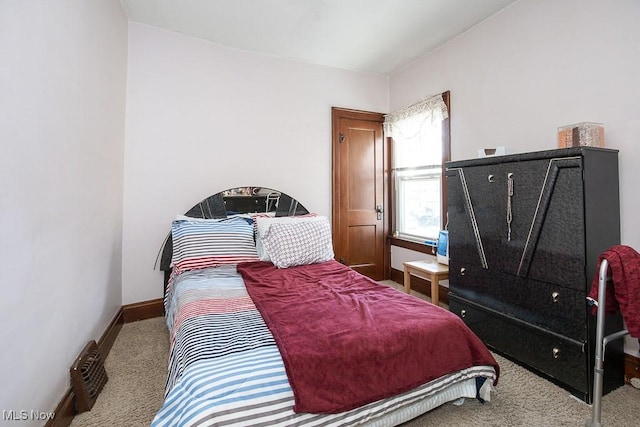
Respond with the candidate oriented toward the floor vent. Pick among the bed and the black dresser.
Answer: the black dresser

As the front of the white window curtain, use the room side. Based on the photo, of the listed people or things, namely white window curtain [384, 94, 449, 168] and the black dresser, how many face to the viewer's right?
0

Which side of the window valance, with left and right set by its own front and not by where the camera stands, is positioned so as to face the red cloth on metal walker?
left

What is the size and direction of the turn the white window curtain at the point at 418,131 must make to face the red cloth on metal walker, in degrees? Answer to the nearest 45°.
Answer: approximately 90° to its left

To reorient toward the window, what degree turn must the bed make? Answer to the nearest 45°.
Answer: approximately 90° to its left

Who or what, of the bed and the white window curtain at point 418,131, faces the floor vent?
the white window curtain

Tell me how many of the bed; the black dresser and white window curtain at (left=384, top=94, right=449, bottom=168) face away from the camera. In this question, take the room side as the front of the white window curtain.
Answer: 0

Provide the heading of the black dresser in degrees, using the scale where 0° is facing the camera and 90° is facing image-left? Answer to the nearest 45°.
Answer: approximately 45°

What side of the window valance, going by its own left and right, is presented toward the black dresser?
left

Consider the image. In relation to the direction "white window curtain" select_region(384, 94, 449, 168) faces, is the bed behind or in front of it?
in front

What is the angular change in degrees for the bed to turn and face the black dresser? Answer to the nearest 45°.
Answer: approximately 45° to its left

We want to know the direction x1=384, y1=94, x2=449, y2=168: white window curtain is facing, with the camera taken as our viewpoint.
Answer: facing the viewer and to the left of the viewer
